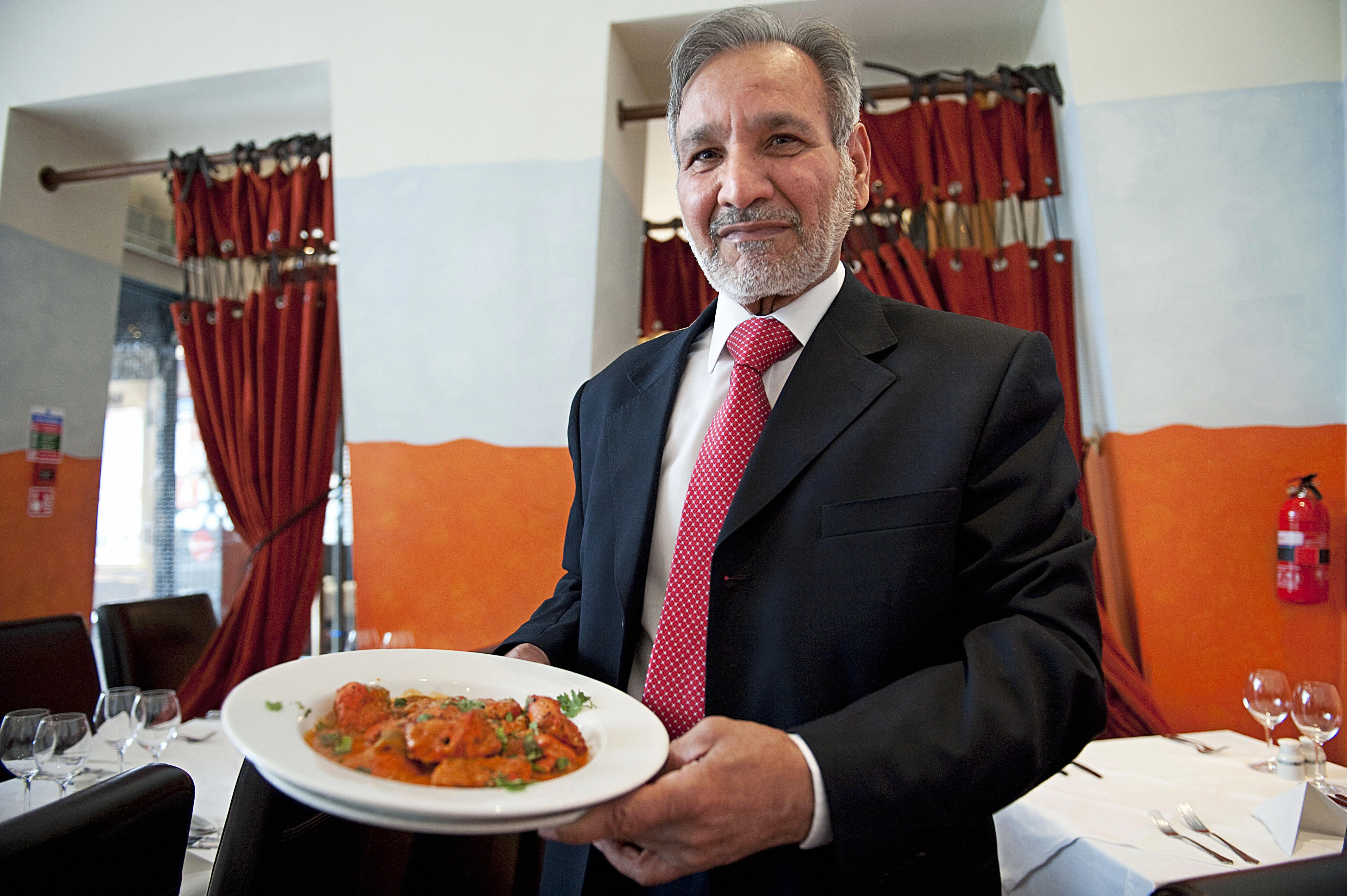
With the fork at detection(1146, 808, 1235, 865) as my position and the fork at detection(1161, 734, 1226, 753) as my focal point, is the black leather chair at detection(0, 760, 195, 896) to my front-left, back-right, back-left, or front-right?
back-left

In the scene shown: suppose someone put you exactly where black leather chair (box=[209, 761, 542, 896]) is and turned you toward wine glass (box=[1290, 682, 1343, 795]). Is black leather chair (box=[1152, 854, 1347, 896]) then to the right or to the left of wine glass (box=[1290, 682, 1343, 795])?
right

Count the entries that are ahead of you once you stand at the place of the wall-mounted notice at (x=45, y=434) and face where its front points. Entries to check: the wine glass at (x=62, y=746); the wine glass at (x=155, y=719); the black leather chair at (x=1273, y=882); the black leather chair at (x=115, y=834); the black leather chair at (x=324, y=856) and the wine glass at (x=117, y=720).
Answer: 6

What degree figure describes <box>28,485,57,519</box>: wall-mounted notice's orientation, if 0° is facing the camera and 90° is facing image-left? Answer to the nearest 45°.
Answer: approximately 0°

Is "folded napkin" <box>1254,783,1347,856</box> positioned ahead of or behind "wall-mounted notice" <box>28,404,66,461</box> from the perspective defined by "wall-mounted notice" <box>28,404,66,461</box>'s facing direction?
ahead

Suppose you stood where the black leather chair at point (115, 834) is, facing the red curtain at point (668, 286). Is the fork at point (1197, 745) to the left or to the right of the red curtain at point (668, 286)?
right

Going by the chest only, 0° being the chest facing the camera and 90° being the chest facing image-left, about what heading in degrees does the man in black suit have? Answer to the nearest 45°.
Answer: approximately 45°

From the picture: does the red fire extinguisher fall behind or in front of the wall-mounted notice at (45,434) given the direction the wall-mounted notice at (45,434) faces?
in front

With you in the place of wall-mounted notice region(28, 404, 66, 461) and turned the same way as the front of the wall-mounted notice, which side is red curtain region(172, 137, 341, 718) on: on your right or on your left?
on your left

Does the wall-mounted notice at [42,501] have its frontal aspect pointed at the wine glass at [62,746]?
yes

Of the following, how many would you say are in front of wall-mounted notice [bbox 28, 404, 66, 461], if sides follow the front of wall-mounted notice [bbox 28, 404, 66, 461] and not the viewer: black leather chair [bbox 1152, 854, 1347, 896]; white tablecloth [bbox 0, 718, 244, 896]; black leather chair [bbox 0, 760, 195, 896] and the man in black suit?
4

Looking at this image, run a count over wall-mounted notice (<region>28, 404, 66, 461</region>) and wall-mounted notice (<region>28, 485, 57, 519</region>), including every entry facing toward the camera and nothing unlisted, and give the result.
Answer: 2

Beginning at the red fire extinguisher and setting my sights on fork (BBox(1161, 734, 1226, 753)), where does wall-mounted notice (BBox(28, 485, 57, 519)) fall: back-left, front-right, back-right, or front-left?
front-right

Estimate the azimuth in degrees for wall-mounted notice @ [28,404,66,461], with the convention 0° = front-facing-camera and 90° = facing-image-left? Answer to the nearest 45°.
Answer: approximately 0°

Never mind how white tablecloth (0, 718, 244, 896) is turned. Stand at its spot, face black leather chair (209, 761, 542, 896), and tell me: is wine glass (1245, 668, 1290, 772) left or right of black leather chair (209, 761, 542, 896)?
left

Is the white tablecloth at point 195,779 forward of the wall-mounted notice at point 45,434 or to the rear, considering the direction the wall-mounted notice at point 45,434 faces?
forward
